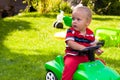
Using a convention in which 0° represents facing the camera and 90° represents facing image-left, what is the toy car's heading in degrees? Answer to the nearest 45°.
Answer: approximately 315°
